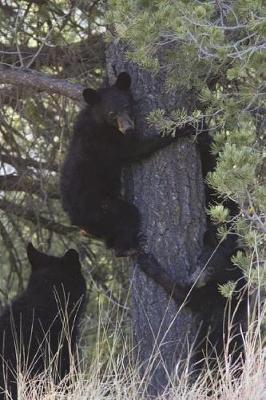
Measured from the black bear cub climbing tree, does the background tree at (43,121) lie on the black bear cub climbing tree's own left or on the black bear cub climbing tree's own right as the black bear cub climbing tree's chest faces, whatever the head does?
on the black bear cub climbing tree's own left

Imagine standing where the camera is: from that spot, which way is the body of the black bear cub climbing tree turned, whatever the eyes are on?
to the viewer's right
